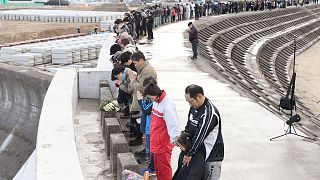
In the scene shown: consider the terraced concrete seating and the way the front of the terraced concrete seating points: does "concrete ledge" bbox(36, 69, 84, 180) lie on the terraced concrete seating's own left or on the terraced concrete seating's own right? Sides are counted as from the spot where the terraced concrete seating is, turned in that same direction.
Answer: on the terraced concrete seating's own right

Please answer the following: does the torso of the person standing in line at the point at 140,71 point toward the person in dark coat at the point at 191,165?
no

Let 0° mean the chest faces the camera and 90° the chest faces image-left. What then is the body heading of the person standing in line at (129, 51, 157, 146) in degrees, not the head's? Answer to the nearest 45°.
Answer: approximately 90°

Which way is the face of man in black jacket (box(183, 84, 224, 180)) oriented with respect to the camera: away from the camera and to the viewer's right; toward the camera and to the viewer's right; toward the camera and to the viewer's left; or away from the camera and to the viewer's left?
toward the camera and to the viewer's left

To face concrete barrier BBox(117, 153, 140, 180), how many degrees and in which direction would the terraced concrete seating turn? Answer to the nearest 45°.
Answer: approximately 45° to its right

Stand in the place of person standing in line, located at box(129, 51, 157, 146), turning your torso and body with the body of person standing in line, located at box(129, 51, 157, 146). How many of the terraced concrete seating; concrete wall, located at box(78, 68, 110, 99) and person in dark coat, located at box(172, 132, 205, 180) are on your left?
1
